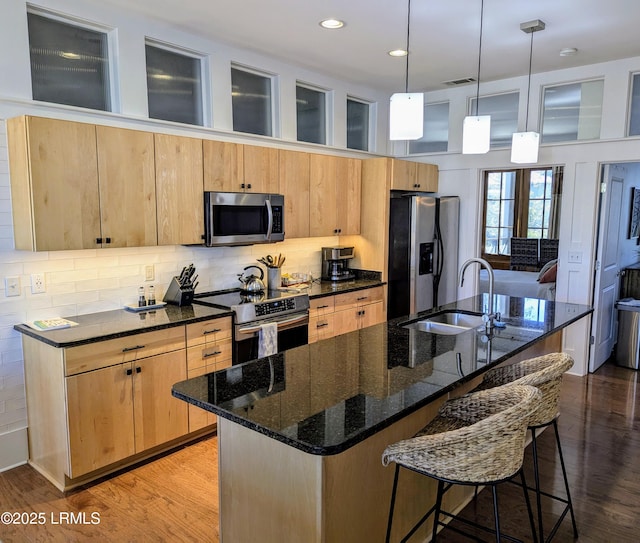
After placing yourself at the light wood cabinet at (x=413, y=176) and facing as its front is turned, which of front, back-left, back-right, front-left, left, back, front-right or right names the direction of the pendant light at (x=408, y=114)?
front-right

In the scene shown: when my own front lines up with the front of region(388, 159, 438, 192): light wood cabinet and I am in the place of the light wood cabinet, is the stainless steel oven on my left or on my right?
on my right

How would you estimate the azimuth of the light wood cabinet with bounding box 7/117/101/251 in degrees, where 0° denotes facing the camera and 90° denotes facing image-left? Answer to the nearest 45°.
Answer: approximately 315°

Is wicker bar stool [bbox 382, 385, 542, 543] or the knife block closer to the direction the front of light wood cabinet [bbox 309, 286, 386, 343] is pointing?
the wicker bar stool

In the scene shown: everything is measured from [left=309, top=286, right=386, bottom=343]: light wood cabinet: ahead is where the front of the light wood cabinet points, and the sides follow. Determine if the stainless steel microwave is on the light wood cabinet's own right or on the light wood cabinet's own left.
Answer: on the light wood cabinet's own right

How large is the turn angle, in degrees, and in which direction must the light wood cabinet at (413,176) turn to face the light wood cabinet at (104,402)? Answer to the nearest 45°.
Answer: approximately 90° to its right

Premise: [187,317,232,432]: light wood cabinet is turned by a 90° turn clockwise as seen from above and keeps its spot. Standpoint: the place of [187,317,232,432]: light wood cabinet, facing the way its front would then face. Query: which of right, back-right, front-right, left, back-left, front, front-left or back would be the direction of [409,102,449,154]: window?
back

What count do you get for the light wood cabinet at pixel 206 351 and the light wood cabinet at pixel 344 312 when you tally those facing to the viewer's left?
0

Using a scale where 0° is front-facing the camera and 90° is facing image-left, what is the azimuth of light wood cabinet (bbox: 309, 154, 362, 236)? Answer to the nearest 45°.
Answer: approximately 315°

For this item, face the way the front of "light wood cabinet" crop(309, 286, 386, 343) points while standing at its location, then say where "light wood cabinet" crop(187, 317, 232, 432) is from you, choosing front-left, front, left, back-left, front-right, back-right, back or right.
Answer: right

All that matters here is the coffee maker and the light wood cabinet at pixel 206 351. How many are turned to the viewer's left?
0

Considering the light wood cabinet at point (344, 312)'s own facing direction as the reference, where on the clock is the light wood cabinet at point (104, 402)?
the light wood cabinet at point (104, 402) is roughly at 3 o'clock from the light wood cabinet at point (344, 312).

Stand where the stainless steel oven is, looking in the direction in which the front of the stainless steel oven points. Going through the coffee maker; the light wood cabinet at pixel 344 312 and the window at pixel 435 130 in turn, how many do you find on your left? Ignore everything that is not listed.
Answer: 3
